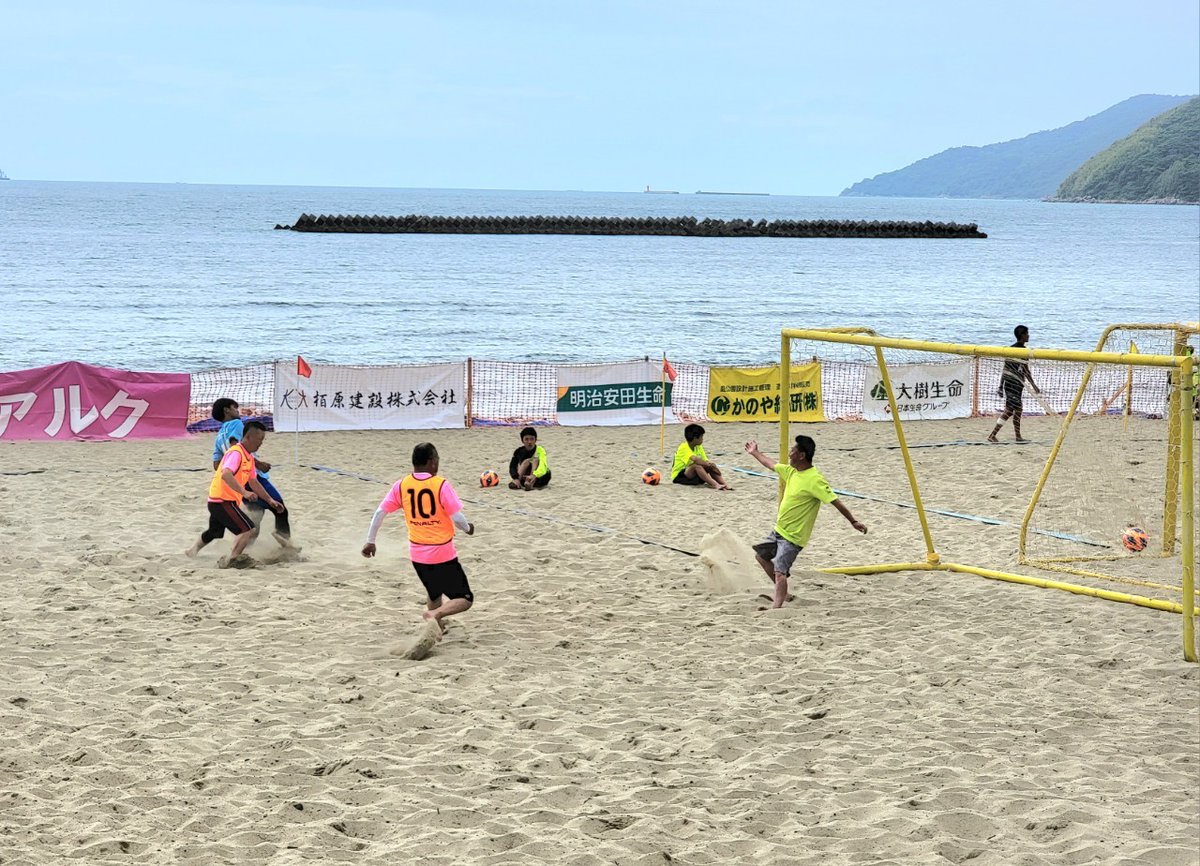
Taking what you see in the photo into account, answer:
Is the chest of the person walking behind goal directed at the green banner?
no

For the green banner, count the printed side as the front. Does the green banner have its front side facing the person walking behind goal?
no

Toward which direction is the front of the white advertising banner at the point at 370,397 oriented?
toward the camera

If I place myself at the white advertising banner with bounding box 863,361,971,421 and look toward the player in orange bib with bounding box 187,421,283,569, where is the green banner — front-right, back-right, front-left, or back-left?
front-right

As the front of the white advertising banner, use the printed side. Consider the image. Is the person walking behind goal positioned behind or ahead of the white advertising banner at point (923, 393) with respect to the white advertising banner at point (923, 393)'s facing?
ahead

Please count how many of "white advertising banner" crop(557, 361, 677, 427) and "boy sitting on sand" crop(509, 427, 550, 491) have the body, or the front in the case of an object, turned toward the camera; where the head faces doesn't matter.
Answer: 2

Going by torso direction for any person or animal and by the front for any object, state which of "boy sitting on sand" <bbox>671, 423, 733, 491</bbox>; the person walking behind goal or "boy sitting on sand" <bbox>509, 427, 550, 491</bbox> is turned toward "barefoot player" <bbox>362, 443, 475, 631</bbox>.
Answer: "boy sitting on sand" <bbox>509, 427, 550, 491</bbox>

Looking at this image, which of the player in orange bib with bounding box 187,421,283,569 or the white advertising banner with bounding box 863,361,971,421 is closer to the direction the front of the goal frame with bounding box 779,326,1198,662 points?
the player in orange bib

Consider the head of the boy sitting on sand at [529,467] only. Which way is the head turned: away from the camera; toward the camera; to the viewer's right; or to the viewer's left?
toward the camera

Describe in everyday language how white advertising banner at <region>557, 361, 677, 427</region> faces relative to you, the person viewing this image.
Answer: facing the viewer
